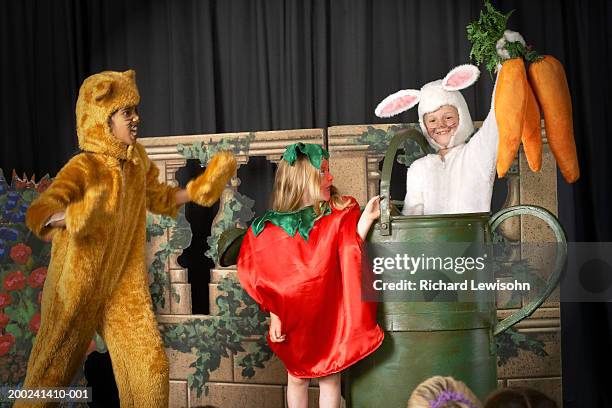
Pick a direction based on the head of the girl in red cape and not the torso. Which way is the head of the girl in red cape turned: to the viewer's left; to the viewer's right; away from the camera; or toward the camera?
to the viewer's right

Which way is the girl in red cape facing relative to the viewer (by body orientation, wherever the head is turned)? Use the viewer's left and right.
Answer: facing away from the viewer and to the right of the viewer

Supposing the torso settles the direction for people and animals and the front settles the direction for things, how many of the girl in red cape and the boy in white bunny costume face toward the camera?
1

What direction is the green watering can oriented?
to the viewer's left

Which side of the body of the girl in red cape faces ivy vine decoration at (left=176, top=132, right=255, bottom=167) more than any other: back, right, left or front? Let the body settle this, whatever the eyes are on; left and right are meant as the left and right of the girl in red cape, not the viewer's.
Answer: left
